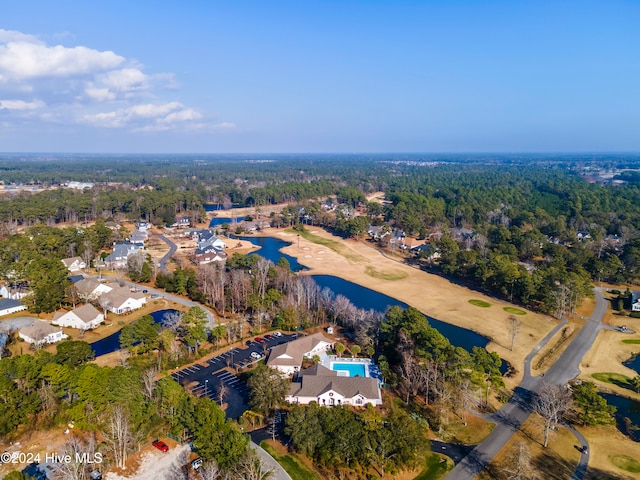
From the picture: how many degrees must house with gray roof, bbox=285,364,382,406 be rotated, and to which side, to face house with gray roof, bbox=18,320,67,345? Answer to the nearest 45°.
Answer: approximately 90° to its right

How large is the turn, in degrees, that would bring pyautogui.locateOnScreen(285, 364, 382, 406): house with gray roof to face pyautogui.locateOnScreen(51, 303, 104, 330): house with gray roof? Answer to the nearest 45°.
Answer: approximately 135° to its right

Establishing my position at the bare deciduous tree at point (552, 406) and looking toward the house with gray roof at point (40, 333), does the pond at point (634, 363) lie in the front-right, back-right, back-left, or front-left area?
back-right

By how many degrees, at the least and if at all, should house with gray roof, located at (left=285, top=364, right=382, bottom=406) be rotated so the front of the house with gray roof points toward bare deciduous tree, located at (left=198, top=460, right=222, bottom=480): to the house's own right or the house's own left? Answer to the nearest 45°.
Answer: approximately 45° to the house's own right

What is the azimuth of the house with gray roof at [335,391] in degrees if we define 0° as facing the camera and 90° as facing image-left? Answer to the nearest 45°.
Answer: approximately 0°

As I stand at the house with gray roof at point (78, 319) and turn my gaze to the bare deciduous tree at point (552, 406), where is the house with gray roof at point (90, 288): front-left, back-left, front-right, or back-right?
back-left

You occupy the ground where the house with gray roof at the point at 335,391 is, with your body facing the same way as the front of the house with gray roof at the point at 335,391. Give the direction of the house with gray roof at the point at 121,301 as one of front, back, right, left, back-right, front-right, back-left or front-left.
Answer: back-right

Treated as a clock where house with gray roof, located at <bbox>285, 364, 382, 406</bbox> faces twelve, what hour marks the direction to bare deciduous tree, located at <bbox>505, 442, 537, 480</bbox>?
The bare deciduous tree is roughly at 10 o'clock from the house with gray roof.

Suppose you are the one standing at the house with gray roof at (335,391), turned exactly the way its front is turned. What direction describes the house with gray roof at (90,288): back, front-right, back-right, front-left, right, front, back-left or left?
back-right

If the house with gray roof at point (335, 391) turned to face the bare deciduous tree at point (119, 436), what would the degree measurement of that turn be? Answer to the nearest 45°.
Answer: approximately 45° to its right

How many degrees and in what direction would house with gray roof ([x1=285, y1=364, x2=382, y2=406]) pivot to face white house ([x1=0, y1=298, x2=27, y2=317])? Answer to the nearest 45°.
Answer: approximately 135° to its right

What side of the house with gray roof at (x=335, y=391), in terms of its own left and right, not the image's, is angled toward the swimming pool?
back

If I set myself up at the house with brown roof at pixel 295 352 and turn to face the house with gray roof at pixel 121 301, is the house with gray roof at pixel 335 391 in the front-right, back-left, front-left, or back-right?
back-left
